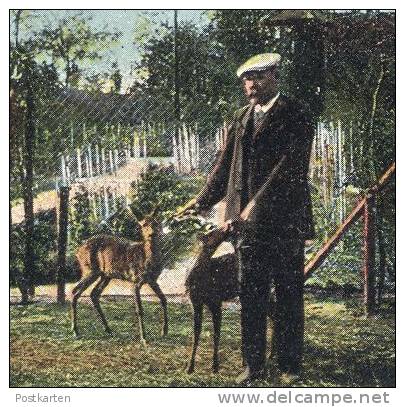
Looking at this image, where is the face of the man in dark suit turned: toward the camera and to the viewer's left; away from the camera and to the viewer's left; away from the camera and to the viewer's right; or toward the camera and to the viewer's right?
toward the camera and to the viewer's left

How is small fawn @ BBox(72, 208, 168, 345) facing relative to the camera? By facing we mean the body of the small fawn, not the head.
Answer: to the viewer's right

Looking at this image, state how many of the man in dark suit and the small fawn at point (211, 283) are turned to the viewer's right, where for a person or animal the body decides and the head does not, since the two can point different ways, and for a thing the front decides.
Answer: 0

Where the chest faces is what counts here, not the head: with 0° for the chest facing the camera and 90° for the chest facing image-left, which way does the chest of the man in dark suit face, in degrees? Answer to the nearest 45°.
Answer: approximately 45°

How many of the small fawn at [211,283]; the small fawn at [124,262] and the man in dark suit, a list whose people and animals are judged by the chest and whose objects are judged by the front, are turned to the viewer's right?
1

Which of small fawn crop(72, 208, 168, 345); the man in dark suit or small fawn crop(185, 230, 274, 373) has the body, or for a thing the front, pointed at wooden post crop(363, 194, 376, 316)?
small fawn crop(72, 208, 168, 345)

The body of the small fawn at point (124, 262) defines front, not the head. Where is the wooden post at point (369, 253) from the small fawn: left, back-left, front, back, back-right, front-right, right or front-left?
front

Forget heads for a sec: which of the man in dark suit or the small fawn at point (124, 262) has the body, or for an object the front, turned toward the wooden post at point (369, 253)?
the small fawn

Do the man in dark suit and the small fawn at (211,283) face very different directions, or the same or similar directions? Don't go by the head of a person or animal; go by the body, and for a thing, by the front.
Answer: same or similar directions

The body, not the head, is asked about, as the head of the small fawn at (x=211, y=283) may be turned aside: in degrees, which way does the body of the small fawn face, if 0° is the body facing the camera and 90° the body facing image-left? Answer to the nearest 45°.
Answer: approximately 45°

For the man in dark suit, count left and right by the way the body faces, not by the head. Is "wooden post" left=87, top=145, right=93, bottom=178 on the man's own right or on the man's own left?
on the man's own right
